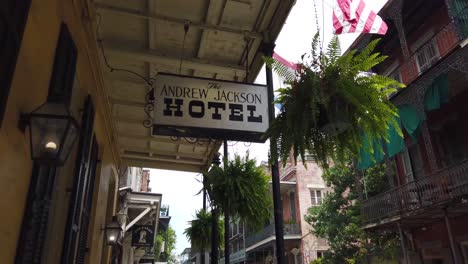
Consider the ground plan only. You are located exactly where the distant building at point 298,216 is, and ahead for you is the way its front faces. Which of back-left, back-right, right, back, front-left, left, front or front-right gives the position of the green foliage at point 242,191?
front-left

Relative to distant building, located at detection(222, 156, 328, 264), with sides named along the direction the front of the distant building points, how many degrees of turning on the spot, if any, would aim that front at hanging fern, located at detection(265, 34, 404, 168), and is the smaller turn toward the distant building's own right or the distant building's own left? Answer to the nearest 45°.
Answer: approximately 45° to the distant building's own left

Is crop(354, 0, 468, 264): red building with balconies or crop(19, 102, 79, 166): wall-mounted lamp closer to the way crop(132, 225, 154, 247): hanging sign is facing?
the wall-mounted lamp

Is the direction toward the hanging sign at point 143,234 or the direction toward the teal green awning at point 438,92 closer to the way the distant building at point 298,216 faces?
the hanging sign

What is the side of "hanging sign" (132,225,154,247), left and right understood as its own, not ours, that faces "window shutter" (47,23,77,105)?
front

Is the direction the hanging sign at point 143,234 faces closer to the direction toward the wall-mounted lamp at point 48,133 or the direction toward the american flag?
the wall-mounted lamp

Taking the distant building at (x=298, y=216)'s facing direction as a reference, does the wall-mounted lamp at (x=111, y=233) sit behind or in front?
in front

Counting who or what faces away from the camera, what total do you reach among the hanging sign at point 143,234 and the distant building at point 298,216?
0

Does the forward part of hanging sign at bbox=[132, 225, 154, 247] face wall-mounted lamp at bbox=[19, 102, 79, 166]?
yes

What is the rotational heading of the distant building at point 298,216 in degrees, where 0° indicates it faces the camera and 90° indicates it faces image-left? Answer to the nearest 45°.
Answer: approximately 45°

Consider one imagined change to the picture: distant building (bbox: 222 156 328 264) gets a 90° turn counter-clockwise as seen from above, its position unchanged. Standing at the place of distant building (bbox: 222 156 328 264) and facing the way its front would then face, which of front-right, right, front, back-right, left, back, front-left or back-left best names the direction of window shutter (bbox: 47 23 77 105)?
front-right

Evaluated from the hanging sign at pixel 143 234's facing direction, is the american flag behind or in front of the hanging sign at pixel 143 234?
in front

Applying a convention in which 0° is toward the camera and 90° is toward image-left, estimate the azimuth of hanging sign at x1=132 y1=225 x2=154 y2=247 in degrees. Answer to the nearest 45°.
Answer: approximately 0°

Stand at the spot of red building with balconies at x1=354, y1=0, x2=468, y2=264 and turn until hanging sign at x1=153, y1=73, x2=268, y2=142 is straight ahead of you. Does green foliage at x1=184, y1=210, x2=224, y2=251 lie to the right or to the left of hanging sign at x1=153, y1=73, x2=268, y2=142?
right
